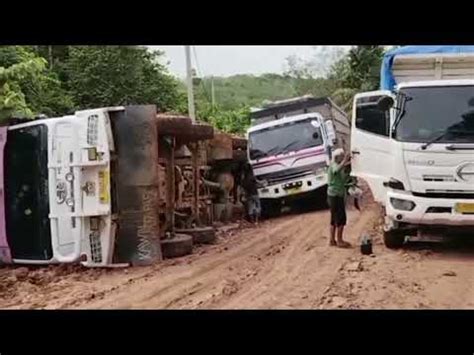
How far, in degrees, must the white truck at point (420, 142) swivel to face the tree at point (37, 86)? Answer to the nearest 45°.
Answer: approximately 90° to its right

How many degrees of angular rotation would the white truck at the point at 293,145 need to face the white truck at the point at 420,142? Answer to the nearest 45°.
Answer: approximately 45° to its left

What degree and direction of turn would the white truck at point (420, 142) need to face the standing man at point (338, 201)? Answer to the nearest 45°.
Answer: approximately 90° to its right

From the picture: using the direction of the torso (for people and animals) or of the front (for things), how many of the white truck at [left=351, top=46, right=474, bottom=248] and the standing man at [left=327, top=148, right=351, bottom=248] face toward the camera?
1

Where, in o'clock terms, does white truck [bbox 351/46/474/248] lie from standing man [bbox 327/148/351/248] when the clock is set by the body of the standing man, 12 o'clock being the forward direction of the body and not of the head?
The white truck is roughly at 12 o'clock from the standing man.

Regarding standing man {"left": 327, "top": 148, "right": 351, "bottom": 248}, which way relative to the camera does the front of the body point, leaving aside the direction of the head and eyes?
to the viewer's right

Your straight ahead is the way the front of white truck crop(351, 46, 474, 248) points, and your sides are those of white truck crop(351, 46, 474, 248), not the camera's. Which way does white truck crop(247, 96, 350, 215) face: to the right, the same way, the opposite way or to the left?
the same way

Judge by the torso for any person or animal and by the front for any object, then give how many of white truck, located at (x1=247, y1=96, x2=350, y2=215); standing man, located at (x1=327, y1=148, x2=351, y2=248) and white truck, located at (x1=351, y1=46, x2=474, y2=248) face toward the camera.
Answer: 2

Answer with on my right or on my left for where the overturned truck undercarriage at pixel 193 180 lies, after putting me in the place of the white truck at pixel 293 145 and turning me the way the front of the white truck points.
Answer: on my right

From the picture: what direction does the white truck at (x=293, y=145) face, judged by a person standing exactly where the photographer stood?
facing the viewer

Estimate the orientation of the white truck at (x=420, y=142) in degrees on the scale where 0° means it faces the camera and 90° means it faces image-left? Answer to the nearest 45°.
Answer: approximately 0°

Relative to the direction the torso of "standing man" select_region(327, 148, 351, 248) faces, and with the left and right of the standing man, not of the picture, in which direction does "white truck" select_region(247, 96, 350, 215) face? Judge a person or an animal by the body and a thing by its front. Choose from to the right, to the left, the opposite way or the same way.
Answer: to the right
